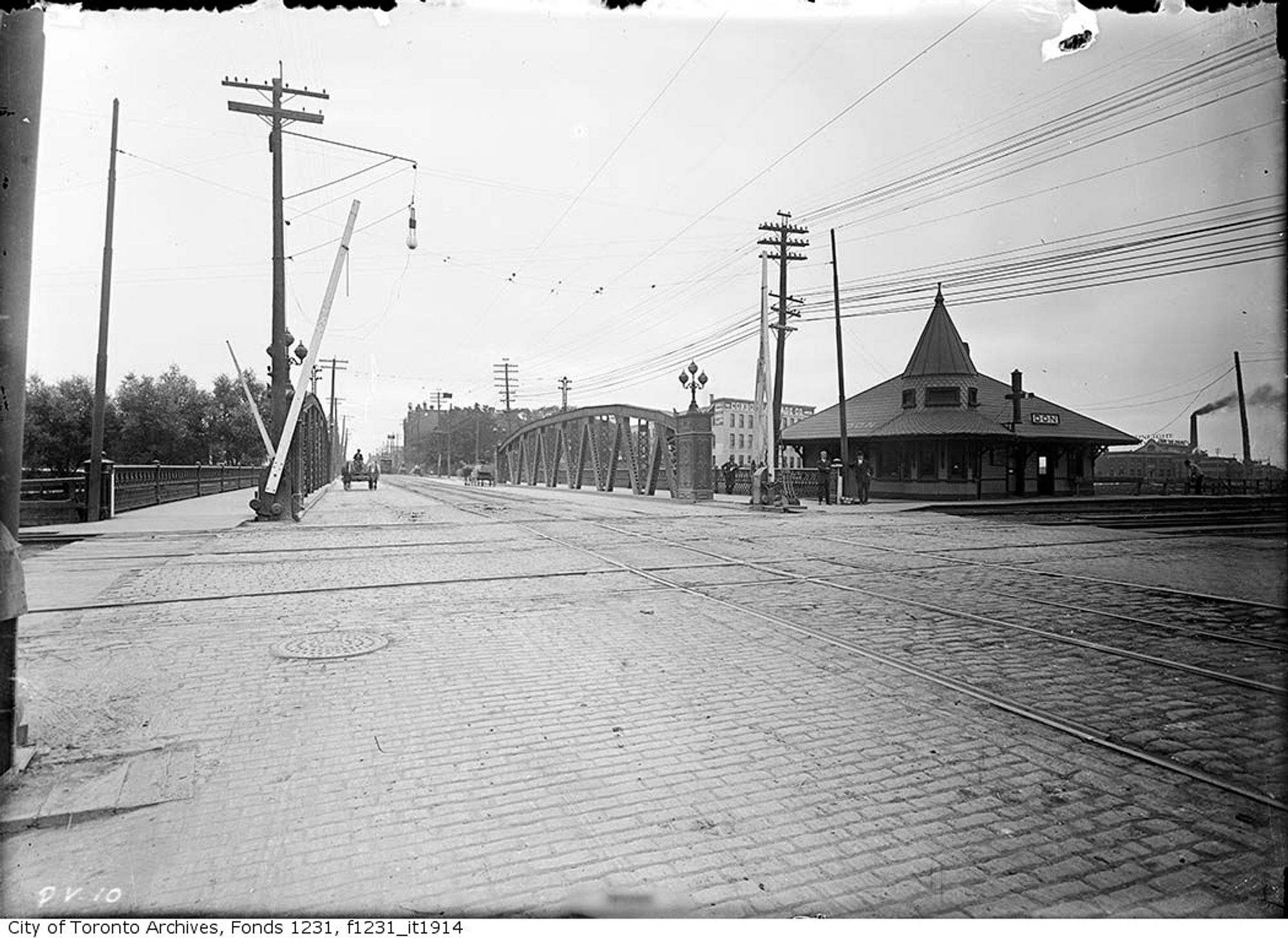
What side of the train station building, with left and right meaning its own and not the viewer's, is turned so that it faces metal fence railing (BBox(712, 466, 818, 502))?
right

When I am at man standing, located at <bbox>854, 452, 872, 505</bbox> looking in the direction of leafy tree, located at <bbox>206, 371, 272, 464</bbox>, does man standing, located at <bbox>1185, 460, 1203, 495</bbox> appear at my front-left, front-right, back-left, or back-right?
back-right

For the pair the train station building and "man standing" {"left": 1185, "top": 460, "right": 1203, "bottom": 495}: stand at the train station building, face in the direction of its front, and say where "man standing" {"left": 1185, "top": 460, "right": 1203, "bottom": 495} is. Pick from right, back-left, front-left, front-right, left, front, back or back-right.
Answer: back-left

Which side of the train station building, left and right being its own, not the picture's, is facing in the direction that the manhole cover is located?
front

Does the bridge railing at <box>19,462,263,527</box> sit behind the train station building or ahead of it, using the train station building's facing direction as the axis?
ahead

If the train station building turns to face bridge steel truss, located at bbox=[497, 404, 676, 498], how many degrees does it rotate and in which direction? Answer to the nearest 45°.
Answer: approximately 90° to its right

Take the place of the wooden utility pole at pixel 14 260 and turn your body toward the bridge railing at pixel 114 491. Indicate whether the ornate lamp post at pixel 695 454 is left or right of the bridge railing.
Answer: right

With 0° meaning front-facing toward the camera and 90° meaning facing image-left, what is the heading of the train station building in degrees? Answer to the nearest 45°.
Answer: approximately 0°

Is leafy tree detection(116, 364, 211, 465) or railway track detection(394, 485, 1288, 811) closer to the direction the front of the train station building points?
the railway track

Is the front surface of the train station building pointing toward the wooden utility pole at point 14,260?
yes

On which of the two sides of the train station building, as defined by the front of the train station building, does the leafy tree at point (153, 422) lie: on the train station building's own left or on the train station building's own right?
on the train station building's own right

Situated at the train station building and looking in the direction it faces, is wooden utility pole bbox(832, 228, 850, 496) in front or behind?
in front
